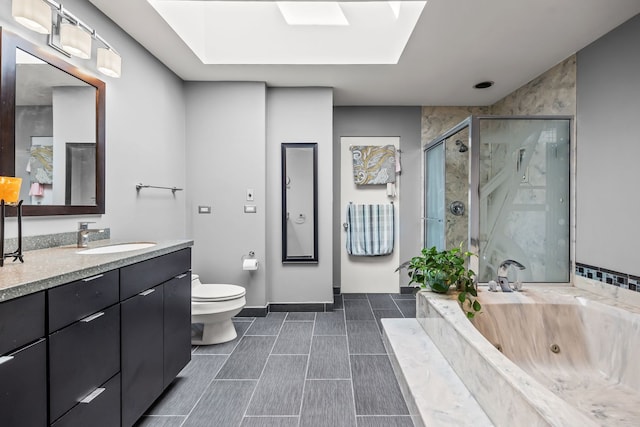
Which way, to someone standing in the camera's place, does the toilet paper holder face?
facing the viewer

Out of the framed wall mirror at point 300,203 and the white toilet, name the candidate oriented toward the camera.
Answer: the framed wall mirror

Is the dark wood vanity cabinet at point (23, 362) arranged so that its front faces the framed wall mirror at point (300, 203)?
no

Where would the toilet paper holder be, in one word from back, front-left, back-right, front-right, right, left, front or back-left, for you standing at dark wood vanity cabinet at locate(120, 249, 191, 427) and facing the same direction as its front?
left

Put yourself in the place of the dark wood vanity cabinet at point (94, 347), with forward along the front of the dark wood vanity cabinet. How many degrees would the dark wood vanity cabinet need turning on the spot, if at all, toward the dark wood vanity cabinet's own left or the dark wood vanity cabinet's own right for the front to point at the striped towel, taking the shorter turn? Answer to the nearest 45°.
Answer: approximately 90° to the dark wood vanity cabinet's own left

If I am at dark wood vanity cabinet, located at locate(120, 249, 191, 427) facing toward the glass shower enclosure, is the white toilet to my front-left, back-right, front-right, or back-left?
front-left

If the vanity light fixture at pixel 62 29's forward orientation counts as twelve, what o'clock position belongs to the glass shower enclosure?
The glass shower enclosure is roughly at 11 o'clock from the vanity light fixture.

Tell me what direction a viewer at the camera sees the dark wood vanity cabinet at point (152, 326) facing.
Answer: facing the viewer and to the right of the viewer

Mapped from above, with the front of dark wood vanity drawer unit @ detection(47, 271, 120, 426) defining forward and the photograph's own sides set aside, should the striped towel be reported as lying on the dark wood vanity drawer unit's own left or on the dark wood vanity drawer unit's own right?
on the dark wood vanity drawer unit's own left

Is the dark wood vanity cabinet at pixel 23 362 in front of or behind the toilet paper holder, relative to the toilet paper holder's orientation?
in front

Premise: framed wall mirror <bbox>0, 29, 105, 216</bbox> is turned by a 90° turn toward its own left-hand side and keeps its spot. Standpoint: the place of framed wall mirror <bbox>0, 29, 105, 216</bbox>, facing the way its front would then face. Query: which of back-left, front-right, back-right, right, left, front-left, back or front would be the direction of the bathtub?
right

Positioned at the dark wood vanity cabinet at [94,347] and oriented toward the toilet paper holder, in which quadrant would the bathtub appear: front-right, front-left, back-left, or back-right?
front-right

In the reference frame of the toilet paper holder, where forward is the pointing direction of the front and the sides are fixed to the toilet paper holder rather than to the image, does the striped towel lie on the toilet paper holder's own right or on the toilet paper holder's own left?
on the toilet paper holder's own left

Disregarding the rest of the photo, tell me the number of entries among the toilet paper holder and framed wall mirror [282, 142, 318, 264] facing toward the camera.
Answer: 2

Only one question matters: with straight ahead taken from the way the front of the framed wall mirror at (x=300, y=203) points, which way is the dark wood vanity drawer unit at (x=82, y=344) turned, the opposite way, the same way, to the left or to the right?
to the left
